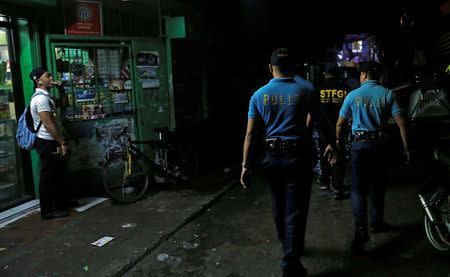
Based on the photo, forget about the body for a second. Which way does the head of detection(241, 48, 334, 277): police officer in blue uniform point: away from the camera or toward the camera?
away from the camera

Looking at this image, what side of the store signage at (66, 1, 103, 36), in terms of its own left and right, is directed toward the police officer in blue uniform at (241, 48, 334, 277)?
front

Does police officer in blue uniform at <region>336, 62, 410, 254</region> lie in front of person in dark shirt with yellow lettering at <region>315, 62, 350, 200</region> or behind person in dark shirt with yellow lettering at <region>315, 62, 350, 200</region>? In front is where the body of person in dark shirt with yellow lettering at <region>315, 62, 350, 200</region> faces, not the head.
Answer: behind

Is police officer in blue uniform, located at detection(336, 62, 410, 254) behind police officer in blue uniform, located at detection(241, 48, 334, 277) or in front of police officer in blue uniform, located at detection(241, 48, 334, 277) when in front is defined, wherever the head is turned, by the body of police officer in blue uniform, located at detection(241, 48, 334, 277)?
in front

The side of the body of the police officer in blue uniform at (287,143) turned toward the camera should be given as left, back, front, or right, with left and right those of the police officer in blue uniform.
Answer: back

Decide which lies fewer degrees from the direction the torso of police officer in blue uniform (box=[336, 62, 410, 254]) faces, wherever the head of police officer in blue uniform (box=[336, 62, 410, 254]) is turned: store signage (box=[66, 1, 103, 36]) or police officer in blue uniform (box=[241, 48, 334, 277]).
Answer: the store signage

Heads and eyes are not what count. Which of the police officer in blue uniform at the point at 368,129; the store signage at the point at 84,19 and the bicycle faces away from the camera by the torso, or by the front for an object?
the police officer in blue uniform

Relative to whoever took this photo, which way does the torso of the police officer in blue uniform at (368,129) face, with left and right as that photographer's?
facing away from the viewer

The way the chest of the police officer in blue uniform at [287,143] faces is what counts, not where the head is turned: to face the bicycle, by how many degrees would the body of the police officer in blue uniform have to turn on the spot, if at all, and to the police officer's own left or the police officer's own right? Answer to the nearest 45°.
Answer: approximately 45° to the police officer's own left

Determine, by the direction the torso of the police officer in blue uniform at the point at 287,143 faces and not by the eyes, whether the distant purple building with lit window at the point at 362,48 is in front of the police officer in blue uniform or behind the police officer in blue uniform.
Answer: in front

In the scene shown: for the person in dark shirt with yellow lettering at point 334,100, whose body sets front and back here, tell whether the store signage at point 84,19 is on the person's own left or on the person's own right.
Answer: on the person's own left

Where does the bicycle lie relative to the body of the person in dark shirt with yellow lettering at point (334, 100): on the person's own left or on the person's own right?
on the person's own left

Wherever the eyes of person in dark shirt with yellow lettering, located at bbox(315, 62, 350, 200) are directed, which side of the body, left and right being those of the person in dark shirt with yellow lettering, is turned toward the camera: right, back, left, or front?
back
